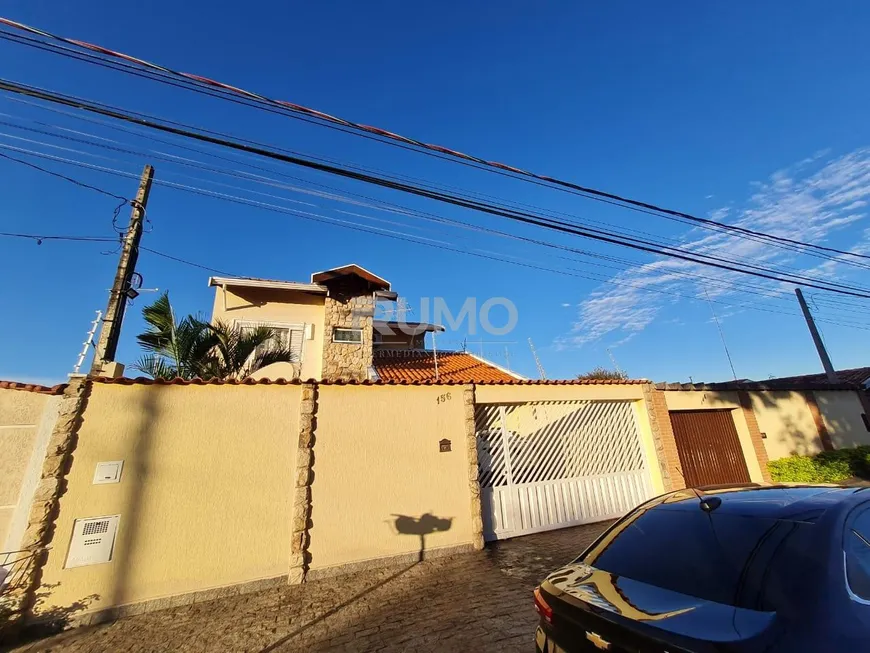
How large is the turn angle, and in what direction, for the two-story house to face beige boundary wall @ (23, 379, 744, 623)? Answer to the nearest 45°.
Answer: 0° — it already faces it

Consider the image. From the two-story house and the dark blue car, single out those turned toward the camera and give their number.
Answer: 1

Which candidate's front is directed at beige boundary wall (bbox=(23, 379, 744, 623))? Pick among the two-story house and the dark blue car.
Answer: the two-story house

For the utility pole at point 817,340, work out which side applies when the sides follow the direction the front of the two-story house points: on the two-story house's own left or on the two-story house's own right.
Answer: on the two-story house's own left

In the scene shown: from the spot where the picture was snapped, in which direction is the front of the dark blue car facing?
facing away from the viewer and to the right of the viewer

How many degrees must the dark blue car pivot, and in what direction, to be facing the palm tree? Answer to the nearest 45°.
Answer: approximately 135° to its left

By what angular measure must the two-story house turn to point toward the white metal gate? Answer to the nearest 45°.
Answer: approximately 45° to its left

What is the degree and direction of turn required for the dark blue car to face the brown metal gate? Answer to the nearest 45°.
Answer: approximately 45° to its left

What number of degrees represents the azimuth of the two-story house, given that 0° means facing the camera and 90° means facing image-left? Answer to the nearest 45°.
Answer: approximately 0°

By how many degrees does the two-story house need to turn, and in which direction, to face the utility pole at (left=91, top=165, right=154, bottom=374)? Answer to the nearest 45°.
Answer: approximately 45° to its right

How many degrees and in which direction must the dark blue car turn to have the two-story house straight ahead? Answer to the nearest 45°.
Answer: approximately 90° to its left

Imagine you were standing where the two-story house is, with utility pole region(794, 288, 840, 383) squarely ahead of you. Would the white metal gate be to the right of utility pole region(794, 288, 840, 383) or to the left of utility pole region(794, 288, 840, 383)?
right

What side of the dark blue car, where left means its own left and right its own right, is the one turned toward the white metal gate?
left

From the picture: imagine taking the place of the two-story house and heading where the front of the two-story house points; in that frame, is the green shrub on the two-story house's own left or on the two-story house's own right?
on the two-story house's own left
